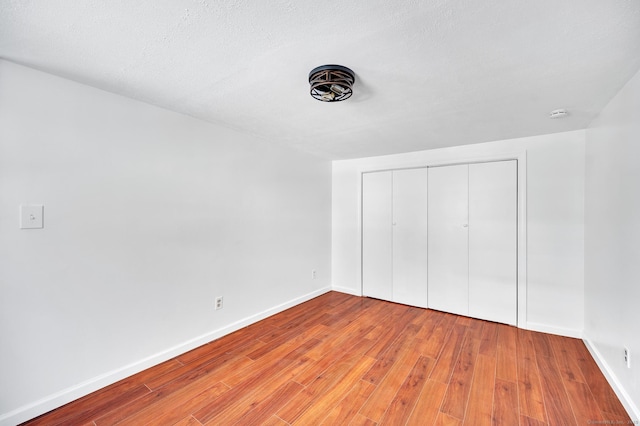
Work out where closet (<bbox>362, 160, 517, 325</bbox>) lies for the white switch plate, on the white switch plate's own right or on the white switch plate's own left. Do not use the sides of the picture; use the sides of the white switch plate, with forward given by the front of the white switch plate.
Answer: on the white switch plate's own left

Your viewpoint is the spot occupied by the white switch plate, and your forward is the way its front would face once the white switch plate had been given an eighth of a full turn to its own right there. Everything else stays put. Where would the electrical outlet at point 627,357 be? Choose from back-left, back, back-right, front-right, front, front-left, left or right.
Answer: left

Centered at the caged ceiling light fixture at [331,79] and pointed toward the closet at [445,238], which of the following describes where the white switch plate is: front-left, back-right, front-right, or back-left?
back-left

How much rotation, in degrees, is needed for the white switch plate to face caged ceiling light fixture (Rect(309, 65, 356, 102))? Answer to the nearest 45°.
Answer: approximately 45° to its left
